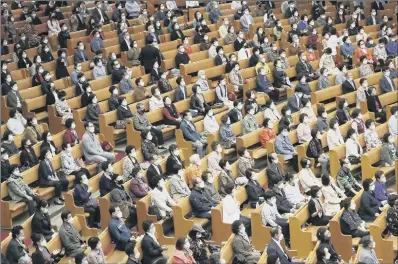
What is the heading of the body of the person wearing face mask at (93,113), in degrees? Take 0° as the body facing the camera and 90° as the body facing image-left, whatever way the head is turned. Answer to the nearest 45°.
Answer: approximately 315°

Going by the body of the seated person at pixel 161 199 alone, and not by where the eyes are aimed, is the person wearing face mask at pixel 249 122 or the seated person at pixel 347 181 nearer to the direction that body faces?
the seated person

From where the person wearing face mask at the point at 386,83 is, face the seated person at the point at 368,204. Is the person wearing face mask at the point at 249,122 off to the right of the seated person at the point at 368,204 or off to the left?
right

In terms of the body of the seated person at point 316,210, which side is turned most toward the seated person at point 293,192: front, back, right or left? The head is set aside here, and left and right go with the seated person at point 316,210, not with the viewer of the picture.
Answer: back

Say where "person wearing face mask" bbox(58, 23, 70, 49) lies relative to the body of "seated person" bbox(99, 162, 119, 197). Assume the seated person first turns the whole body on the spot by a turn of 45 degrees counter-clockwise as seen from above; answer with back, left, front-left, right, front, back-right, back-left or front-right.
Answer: left

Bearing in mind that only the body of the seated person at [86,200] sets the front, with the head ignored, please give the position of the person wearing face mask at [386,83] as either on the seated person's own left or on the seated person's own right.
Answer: on the seated person's own left

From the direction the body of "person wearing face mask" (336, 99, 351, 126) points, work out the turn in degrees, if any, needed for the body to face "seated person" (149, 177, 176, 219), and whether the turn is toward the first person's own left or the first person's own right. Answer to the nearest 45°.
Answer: approximately 90° to the first person's own right

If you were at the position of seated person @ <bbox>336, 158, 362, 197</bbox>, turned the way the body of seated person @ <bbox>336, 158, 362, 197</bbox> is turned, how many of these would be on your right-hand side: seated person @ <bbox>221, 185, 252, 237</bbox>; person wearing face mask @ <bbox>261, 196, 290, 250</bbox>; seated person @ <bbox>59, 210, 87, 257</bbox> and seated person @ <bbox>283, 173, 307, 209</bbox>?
4

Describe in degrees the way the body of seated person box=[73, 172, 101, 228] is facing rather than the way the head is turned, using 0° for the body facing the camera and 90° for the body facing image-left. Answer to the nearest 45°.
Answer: approximately 315°

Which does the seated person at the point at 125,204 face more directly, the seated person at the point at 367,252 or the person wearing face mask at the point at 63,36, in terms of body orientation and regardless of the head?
the seated person

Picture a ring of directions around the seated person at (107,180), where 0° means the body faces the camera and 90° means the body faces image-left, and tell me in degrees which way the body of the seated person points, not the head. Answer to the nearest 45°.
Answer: approximately 315°

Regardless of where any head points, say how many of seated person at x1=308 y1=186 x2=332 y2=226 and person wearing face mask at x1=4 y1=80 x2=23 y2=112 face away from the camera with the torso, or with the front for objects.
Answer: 0

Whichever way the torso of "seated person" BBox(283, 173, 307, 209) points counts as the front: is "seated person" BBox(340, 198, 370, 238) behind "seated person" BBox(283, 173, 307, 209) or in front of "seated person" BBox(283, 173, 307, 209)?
in front

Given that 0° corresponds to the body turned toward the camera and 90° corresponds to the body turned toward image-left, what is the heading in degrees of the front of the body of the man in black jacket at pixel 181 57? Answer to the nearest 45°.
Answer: approximately 315°
